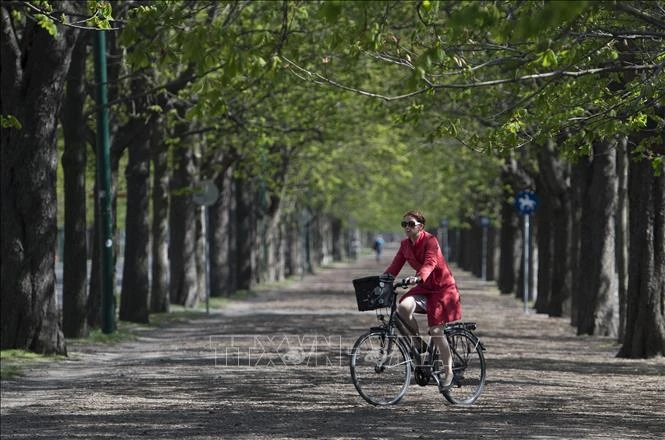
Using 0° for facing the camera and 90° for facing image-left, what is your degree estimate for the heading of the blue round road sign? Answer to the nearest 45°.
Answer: approximately 0°

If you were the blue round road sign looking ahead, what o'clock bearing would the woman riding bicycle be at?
The woman riding bicycle is roughly at 12 o'clock from the blue round road sign.

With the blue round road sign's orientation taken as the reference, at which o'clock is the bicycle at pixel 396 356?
The bicycle is roughly at 12 o'clock from the blue round road sign.
